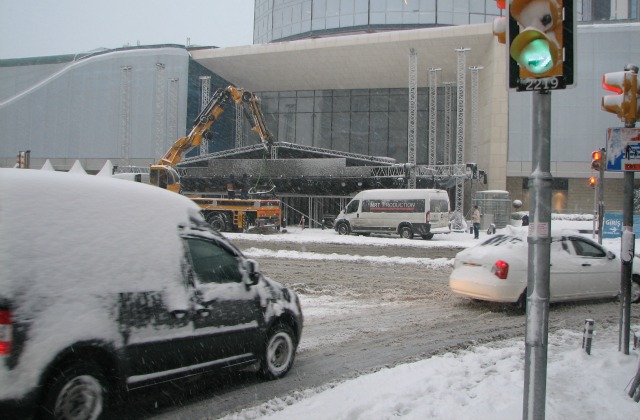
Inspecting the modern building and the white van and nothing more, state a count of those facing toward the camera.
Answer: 1

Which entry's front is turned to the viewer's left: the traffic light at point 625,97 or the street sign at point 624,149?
the traffic light

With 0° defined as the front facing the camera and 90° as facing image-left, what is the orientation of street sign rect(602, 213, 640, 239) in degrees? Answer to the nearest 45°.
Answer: approximately 0°

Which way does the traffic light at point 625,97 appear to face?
to the viewer's left

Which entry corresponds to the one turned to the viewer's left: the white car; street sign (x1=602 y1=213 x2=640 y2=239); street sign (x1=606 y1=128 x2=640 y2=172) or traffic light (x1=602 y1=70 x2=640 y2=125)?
the traffic light

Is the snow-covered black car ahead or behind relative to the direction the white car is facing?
behind

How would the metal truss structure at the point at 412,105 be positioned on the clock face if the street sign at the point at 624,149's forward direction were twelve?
The metal truss structure is roughly at 5 o'clock from the street sign.

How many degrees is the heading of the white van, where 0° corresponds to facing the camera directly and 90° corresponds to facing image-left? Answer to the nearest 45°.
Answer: approximately 135°

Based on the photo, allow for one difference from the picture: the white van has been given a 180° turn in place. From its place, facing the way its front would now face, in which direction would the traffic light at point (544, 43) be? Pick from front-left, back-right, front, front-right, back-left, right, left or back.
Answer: front-right
